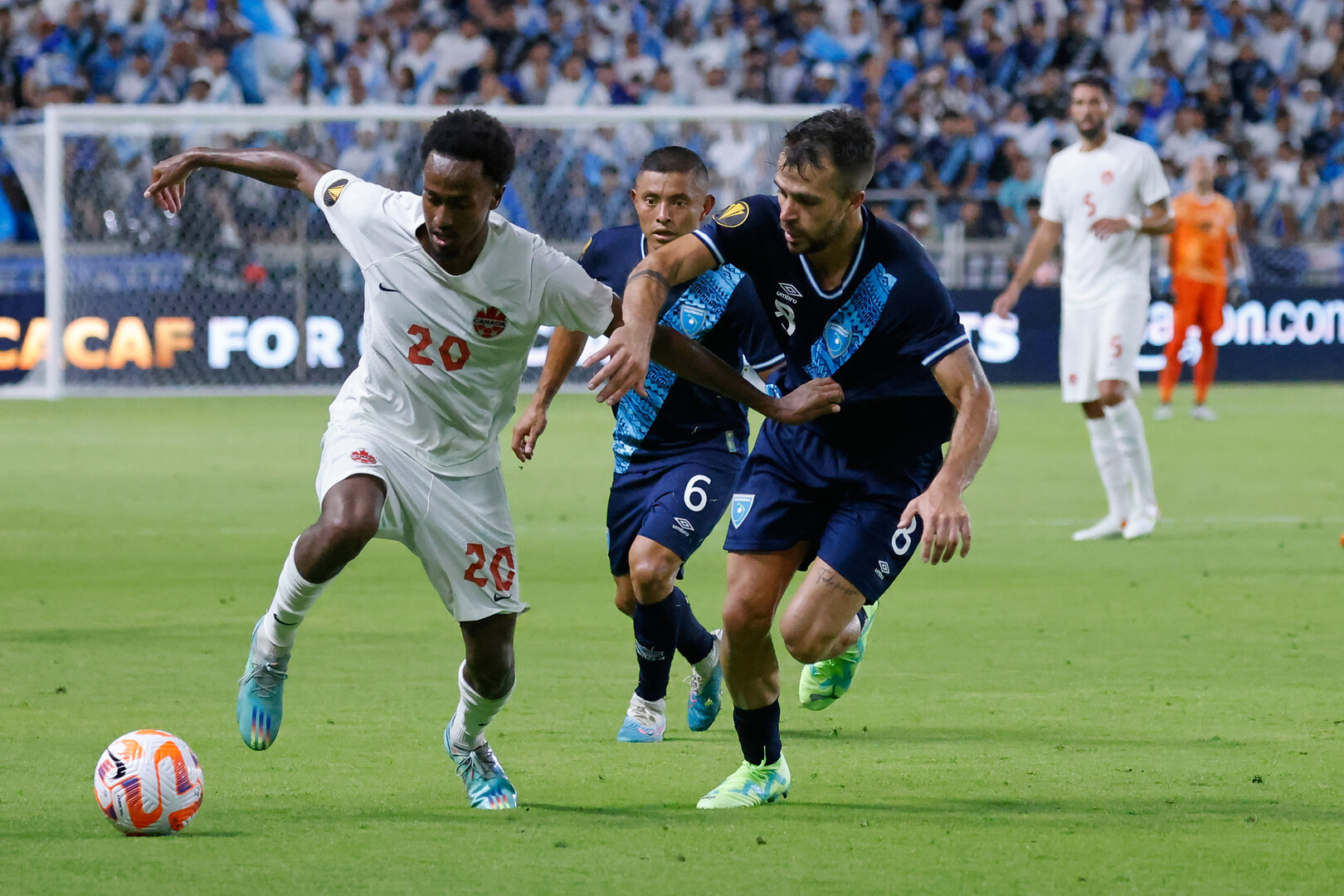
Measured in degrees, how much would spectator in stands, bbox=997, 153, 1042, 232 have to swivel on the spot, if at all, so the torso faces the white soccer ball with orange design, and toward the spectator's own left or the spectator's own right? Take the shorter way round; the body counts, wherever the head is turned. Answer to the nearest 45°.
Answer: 0° — they already face it

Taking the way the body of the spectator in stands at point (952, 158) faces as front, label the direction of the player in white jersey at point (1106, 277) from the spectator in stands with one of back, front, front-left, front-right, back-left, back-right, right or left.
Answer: front

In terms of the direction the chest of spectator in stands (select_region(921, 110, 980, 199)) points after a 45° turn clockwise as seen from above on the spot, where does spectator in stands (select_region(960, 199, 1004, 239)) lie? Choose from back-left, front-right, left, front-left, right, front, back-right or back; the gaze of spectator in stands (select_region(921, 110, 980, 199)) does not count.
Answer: front-left

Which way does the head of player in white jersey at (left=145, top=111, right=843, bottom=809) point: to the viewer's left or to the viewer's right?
to the viewer's left

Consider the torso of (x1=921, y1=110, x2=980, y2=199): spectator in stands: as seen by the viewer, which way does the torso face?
toward the camera

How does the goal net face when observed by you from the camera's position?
facing the viewer

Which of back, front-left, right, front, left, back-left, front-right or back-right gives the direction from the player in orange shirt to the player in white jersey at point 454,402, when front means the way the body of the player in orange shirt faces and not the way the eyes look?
front

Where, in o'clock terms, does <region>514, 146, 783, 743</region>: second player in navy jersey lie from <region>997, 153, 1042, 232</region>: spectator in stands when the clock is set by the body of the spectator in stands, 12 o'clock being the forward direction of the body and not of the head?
The second player in navy jersey is roughly at 12 o'clock from the spectator in stands.

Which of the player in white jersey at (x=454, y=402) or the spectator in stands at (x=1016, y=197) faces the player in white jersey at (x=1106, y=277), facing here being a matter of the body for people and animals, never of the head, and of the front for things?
the spectator in stands

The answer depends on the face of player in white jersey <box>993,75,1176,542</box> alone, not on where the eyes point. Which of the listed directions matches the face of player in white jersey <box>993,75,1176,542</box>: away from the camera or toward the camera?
toward the camera

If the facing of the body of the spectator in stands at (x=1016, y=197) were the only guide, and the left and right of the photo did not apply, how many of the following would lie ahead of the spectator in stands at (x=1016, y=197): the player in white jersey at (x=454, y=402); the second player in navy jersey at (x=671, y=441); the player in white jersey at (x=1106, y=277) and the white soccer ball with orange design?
4

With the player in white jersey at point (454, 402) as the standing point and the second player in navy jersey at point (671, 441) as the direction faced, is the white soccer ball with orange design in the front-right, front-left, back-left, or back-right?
back-left

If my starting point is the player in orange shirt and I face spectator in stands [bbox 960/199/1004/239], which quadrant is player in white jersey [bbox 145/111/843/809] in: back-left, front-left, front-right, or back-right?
back-left

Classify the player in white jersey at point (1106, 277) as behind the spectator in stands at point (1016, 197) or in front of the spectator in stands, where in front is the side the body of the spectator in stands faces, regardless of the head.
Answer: in front

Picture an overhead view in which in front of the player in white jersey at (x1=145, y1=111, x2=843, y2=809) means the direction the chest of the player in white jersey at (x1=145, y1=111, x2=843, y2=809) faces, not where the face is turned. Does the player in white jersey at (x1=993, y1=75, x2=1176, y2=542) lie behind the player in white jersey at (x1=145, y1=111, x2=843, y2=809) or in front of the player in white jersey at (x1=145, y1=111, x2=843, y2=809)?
behind
